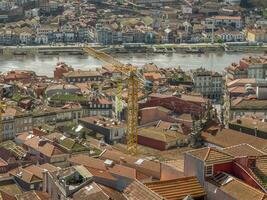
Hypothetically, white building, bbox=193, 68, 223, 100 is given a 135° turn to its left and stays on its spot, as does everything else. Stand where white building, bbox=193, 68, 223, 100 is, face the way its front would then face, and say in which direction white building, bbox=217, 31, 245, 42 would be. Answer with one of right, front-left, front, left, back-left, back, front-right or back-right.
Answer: front-left

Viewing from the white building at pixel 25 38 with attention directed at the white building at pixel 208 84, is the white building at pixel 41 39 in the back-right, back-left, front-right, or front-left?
front-left

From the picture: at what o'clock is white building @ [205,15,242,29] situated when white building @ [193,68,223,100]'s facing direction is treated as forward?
white building @ [205,15,242,29] is roughly at 6 o'clock from white building @ [193,68,223,100].

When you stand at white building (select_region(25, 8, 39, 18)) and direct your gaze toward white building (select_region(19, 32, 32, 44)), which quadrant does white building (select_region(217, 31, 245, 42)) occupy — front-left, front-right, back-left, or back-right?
front-left

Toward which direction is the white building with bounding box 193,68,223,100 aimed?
toward the camera

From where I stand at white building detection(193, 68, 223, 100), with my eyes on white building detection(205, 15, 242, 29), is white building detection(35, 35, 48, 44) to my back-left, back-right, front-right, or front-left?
front-left
